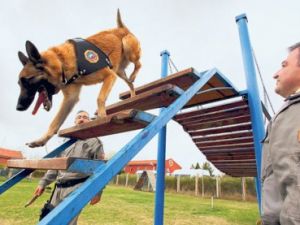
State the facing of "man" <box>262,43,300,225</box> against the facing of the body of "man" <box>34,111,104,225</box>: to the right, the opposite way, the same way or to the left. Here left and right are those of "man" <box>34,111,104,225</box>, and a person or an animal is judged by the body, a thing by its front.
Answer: to the right

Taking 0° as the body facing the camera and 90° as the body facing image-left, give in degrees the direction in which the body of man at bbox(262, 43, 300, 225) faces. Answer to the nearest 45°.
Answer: approximately 90°

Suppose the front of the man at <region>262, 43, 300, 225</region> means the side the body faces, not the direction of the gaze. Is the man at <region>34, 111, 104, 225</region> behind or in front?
in front

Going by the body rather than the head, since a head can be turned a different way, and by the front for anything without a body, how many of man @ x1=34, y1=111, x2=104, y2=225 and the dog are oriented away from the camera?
0

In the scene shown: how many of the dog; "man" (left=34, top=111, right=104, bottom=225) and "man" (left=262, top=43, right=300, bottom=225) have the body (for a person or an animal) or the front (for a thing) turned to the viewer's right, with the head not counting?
0

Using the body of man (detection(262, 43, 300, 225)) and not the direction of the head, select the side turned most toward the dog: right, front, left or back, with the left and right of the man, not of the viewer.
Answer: front

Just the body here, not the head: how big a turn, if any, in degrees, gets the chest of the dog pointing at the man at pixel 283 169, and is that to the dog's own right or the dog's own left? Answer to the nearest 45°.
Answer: approximately 90° to the dog's own left

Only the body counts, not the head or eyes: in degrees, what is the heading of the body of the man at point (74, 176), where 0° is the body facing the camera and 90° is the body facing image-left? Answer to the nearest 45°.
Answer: approximately 45°

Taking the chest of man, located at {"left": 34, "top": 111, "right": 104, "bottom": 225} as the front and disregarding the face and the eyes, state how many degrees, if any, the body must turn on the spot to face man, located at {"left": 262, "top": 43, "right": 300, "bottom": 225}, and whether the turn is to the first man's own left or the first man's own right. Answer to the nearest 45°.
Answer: approximately 45° to the first man's own left

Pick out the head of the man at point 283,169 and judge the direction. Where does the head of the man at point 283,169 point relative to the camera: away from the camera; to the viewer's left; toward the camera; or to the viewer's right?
to the viewer's left
